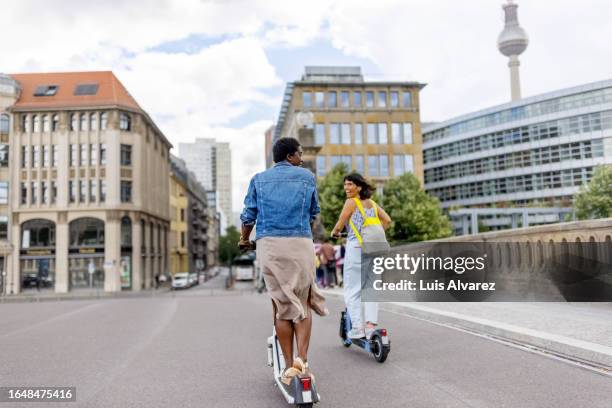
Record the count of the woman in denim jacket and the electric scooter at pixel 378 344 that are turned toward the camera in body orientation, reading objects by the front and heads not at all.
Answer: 0

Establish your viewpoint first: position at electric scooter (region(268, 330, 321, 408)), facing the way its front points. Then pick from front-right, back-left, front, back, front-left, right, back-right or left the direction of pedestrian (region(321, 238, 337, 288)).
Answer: front-right

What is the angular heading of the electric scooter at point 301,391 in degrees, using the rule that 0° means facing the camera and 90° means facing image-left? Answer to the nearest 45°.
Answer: approximately 135°

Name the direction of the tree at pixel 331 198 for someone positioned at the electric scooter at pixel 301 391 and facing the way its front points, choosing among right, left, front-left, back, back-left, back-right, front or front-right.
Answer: front-right

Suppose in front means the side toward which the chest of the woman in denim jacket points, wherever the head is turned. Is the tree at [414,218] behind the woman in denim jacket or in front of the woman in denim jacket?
in front

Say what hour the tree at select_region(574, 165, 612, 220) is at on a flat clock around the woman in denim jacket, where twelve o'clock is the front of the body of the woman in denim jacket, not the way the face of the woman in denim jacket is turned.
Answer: The tree is roughly at 1 o'clock from the woman in denim jacket.

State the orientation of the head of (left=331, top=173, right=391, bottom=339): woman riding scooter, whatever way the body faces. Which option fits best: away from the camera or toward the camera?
toward the camera

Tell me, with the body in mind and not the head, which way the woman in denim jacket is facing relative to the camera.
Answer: away from the camera

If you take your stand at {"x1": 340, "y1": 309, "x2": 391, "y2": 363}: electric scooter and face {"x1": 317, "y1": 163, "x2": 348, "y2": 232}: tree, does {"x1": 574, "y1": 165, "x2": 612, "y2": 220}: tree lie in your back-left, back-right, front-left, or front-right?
front-right

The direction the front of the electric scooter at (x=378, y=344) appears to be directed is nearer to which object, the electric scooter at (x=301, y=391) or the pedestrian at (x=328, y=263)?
the pedestrian

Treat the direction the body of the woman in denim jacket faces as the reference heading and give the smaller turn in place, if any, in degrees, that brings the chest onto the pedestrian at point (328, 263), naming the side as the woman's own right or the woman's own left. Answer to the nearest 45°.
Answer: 0° — they already face them

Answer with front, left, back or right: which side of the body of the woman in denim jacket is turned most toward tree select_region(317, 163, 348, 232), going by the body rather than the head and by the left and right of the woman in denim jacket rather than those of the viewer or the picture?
front

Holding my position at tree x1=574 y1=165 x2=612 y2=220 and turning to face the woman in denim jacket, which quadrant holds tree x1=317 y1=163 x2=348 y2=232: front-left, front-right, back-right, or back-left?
front-right
